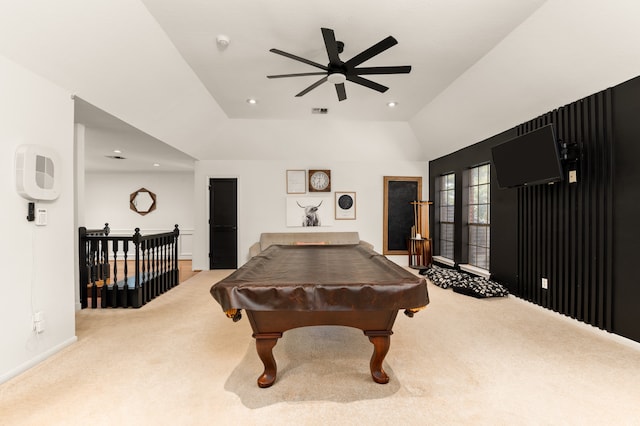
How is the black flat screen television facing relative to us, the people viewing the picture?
facing the viewer and to the left of the viewer

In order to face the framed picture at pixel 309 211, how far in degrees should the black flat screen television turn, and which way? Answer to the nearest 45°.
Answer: approximately 45° to its right

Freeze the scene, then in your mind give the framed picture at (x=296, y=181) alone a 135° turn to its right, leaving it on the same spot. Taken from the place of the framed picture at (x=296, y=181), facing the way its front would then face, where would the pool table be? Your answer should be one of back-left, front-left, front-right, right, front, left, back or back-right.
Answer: back-left

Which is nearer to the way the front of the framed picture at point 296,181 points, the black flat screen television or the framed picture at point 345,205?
the black flat screen television

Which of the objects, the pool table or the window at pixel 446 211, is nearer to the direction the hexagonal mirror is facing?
the pool table

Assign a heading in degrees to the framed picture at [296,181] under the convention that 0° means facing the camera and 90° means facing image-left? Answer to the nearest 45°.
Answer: approximately 0°

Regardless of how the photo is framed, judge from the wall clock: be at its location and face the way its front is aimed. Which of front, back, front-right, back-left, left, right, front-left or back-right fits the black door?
right

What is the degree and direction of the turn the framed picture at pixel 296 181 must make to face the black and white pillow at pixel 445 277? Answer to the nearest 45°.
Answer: approximately 45° to its left

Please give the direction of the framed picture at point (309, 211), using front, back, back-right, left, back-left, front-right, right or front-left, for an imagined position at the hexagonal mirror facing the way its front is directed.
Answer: front-left

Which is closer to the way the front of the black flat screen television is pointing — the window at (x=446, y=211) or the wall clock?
the wall clock

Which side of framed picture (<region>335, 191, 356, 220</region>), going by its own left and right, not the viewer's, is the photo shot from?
front

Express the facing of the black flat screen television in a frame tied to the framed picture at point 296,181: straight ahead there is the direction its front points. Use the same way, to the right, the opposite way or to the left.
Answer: to the right

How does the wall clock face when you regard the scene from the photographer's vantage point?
facing the viewer

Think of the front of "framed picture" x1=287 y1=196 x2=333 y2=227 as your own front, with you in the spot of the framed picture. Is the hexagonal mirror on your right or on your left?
on your right

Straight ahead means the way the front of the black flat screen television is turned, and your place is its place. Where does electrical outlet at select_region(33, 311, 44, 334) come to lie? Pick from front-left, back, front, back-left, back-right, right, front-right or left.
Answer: front

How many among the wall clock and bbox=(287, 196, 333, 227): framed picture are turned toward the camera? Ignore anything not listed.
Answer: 2
